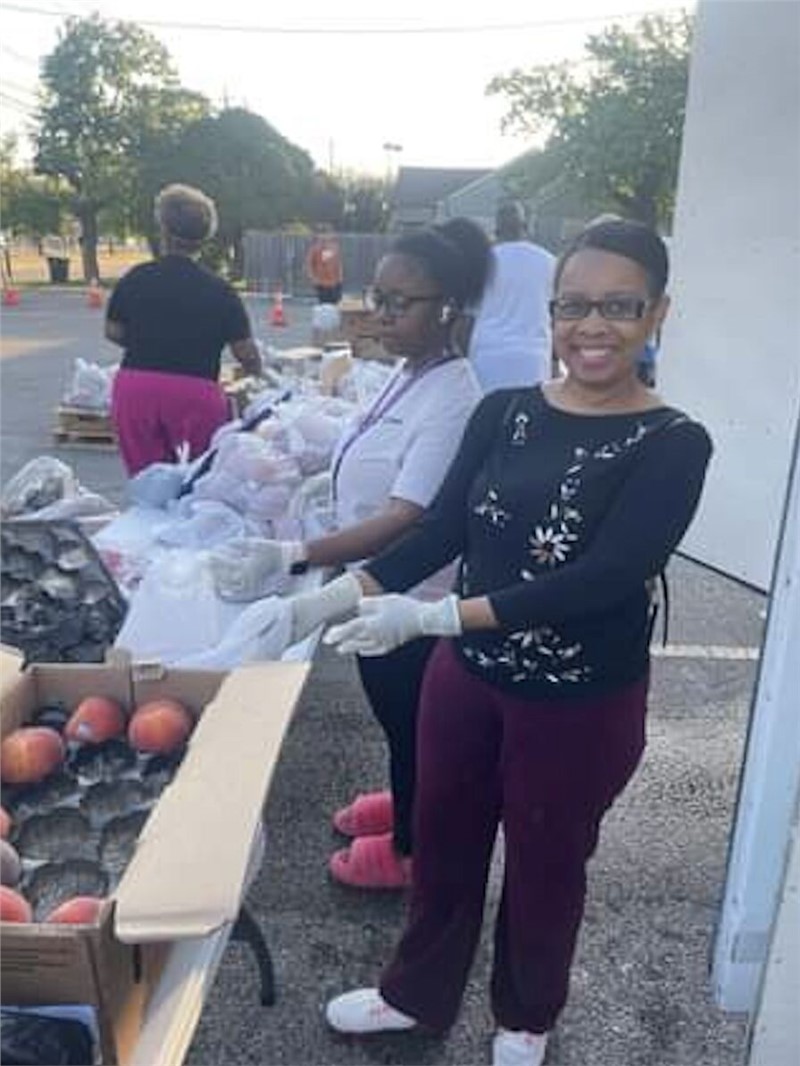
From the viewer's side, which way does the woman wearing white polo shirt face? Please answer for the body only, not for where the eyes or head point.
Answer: to the viewer's left

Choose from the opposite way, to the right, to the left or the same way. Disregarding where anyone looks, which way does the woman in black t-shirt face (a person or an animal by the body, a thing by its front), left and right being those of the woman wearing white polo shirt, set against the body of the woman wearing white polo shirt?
to the right

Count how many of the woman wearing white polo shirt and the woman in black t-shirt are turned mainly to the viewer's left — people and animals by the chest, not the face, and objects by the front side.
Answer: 1

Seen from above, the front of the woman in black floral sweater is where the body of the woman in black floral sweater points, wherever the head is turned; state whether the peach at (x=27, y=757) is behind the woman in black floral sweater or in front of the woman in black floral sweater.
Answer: in front

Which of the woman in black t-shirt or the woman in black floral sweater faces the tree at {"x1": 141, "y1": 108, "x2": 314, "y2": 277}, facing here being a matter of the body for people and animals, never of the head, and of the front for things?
the woman in black t-shirt

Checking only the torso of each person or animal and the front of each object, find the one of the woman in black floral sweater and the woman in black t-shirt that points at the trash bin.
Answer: the woman in black t-shirt

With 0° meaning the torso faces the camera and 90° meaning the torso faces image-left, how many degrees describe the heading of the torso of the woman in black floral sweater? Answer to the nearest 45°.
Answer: approximately 45°

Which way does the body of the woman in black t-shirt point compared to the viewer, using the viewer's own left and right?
facing away from the viewer

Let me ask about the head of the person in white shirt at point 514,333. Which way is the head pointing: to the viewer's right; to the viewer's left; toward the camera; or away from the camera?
away from the camera

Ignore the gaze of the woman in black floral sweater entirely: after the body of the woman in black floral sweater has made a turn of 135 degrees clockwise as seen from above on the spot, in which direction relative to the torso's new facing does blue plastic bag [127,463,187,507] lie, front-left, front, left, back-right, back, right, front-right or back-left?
front-left

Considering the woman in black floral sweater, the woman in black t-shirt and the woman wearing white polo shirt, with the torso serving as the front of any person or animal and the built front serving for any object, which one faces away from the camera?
the woman in black t-shirt
